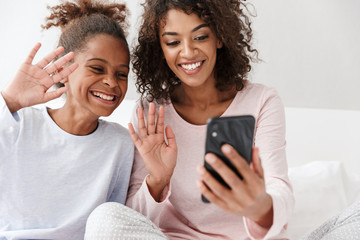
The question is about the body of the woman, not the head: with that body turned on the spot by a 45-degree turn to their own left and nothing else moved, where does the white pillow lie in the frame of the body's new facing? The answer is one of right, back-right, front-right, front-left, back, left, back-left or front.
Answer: left

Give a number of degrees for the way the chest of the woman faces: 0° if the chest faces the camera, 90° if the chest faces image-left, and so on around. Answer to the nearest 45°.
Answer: approximately 0°

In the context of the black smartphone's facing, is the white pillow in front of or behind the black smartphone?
in front

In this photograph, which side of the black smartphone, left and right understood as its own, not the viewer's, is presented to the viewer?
back

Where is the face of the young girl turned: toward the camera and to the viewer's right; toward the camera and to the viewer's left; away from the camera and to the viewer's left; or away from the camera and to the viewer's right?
toward the camera and to the viewer's right

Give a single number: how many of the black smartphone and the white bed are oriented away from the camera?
1

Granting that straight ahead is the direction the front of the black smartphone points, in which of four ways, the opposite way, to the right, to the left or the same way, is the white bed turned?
the opposite way
